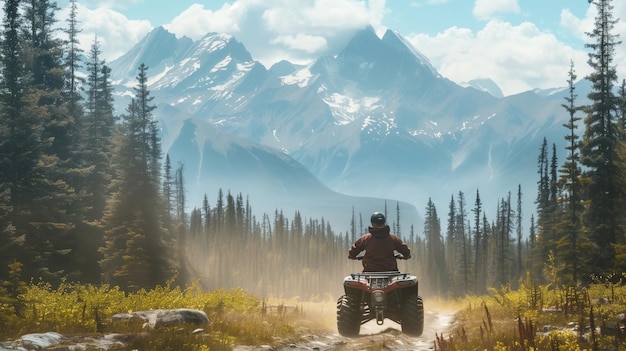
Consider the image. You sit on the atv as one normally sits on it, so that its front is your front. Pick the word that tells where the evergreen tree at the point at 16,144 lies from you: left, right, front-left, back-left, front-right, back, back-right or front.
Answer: front-left

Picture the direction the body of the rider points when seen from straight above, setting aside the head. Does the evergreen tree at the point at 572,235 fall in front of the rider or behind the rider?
in front

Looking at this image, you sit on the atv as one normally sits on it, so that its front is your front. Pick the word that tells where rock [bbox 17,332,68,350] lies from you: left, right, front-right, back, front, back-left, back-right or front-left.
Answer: back-left

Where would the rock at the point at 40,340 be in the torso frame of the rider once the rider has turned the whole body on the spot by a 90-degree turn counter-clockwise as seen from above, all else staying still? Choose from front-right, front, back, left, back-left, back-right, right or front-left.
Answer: front-left

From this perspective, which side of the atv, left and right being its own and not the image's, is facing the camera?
back

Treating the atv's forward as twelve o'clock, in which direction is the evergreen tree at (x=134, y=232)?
The evergreen tree is roughly at 11 o'clock from the atv.

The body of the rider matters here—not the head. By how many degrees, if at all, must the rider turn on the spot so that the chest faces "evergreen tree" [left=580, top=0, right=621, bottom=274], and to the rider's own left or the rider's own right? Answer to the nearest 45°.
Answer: approximately 45° to the rider's own right

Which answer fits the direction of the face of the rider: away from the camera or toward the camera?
away from the camera

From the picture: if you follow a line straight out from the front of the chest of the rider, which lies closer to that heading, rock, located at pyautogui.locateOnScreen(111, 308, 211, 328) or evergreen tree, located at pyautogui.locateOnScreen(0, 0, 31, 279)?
the evergreen tree

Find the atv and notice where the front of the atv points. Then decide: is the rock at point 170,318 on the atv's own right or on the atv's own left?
on the atv's own left

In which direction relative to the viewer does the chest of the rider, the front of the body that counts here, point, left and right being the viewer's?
facing away from the viewer

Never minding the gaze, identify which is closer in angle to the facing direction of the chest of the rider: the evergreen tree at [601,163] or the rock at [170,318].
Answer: the evergreen tree

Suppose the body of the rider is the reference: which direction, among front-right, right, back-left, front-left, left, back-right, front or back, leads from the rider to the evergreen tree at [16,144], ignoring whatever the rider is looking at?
front-left
